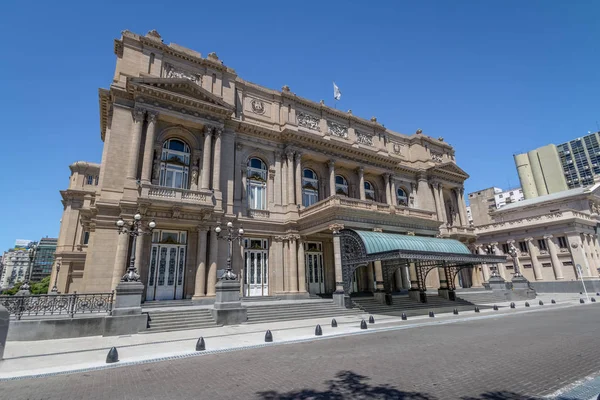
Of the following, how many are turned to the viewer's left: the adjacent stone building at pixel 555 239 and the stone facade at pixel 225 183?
0

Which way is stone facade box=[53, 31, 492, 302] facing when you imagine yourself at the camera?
facing the viewer and to the right of the viewer

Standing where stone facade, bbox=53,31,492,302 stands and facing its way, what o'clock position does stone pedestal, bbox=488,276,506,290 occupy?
The stone pedestal is roughly at 10 o'clock from the stone facade.

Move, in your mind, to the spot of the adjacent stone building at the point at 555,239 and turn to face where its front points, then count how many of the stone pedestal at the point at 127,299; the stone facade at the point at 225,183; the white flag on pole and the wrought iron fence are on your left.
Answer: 0

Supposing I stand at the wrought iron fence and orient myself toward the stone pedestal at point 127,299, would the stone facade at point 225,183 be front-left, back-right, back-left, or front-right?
front-left

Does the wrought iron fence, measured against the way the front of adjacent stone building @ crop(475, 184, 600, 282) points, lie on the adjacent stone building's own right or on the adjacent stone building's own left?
on the adjacent stone building's own right

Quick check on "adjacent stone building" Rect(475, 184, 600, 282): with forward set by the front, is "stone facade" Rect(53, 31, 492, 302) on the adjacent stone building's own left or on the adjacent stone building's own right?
on the adjacent stone building's own right

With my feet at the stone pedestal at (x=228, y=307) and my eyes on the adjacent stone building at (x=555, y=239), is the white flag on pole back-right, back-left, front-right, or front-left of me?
front-left
